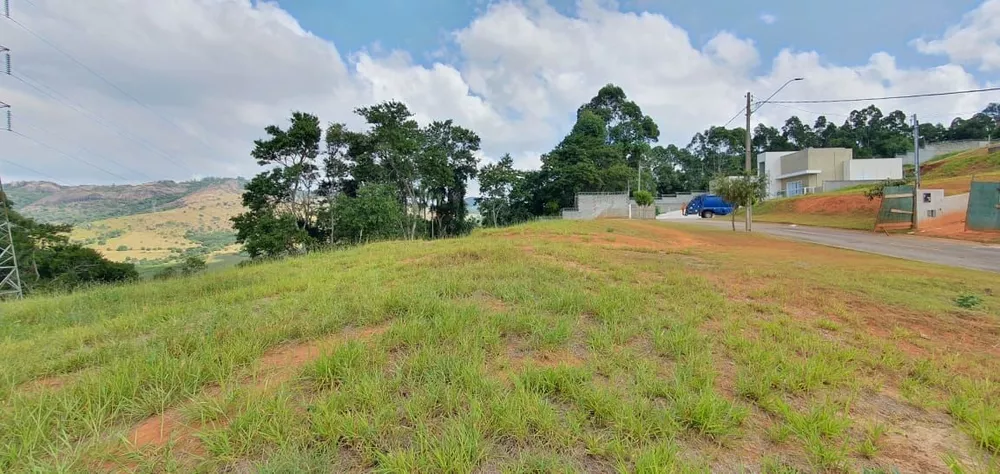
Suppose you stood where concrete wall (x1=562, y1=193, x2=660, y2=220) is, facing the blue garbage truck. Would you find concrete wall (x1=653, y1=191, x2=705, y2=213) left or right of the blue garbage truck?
left

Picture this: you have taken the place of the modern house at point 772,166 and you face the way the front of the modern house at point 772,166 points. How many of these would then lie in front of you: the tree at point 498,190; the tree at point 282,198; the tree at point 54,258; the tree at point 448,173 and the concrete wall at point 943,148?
4

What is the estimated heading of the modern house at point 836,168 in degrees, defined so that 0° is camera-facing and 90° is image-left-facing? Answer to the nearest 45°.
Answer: approximately 45°

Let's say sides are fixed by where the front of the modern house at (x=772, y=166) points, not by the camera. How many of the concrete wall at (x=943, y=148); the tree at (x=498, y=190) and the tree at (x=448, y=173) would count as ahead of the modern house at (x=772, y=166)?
2

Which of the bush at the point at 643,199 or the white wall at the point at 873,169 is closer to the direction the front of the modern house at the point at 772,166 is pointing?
the bush

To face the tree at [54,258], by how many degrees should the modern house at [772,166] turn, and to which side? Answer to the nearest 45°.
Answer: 0° — it already faces it

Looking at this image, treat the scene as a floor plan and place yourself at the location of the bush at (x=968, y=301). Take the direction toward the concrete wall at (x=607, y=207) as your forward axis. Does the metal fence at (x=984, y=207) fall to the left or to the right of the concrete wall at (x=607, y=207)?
right

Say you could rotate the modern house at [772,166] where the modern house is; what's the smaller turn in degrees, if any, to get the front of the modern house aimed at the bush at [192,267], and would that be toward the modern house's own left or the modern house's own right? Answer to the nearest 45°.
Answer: approximately 45° to the modern house's own left

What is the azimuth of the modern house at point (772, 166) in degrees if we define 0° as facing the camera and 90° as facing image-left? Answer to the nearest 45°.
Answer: approximately 45°

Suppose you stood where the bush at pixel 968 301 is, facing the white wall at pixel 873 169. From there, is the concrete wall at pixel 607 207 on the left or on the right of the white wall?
left
